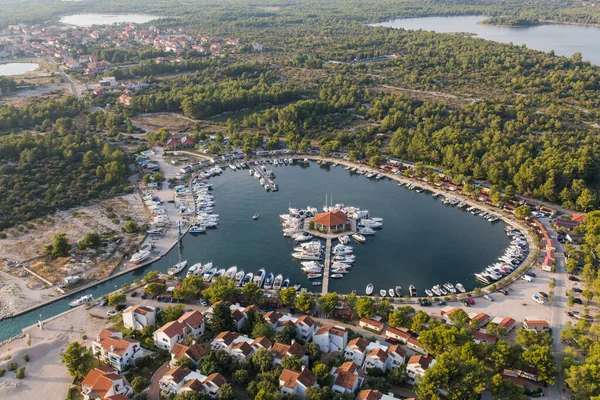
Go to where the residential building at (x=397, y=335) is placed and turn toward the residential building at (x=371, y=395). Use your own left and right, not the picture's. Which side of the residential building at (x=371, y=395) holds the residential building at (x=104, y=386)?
right

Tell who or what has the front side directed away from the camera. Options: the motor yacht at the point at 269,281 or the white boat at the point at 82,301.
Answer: the motor yacht

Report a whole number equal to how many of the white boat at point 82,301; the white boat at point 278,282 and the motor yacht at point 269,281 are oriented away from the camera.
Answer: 2

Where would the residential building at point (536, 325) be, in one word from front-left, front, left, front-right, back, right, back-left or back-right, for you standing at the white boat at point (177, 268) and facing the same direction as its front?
right

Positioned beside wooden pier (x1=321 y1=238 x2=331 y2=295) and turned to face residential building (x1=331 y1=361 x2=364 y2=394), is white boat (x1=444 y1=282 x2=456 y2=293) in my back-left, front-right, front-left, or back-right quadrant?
front-left

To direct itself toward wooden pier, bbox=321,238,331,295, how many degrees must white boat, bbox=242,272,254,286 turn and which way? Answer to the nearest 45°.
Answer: approximately 45° to its right

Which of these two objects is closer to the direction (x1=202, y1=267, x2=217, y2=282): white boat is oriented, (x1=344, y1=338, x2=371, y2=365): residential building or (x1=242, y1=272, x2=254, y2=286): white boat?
the white boat

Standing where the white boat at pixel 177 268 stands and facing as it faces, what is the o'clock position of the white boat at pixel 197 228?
the white boat at pixel 197 228 is roughly at 11 o'clock from the white boat at pixel 177 268.

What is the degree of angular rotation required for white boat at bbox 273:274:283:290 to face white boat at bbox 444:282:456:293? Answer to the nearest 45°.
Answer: approximately 90° to its right

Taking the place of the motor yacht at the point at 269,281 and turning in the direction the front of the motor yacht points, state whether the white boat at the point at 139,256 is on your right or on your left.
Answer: on your left

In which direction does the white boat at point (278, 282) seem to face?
away from the camera

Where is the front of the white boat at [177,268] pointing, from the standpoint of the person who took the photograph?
facing away from the viewer and to the right of the viewer
